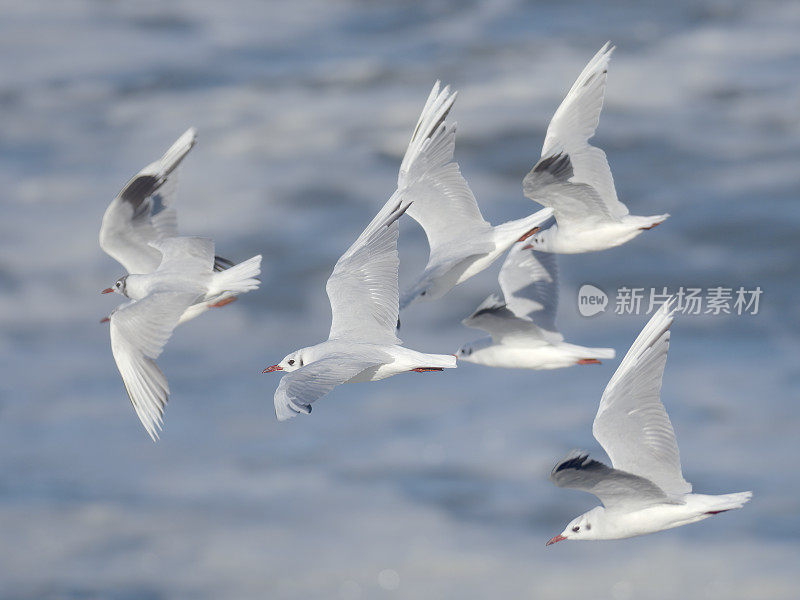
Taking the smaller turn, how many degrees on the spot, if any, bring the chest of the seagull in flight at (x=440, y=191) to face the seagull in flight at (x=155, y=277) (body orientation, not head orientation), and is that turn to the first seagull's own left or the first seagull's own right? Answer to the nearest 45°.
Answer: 0° — it already faces it

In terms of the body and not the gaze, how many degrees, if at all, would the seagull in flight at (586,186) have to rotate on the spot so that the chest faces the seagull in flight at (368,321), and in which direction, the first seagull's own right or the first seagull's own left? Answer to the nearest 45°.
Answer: approximately 45° to the first seagull's own left

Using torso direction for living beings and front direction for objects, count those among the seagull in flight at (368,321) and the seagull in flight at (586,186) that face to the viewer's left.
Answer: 2

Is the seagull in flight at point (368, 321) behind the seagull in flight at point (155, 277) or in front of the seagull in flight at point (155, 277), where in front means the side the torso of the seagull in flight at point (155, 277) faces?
behind

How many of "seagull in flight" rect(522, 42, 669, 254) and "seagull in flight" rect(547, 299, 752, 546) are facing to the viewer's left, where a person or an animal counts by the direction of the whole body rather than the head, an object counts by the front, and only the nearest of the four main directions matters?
2

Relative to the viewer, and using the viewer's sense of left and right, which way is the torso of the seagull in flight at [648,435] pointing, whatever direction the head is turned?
facing to the left of the viewer

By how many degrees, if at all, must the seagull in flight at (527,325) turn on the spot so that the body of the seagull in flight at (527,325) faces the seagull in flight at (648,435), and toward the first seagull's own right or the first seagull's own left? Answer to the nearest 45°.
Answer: approximately 90° to the first seagull's own left

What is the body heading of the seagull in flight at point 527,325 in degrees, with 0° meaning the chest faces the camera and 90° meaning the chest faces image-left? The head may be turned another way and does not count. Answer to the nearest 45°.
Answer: approximately 90°

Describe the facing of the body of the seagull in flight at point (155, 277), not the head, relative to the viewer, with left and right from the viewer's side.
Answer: facing to the left of the viewer

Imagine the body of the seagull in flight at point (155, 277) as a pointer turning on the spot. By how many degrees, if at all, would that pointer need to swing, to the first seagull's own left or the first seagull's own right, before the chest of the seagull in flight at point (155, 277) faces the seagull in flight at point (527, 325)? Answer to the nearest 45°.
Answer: approximately 180°

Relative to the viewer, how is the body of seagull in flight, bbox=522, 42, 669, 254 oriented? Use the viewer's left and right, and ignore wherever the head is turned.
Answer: facing to the left of the viewer

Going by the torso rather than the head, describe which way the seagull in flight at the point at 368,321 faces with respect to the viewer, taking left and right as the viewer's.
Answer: facing to the left of the viewer

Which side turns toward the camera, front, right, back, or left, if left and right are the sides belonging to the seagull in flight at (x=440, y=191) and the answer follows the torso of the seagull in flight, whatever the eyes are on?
left
